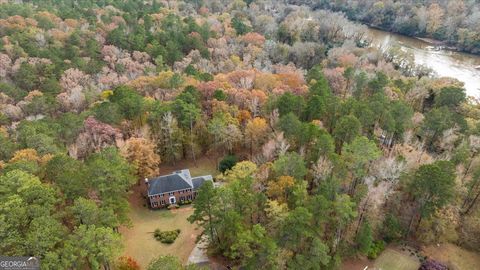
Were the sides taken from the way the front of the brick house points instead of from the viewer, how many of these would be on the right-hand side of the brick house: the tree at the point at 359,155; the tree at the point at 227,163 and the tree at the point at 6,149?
1

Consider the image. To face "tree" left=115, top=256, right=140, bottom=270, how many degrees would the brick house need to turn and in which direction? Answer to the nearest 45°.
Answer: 0° — it already faces it

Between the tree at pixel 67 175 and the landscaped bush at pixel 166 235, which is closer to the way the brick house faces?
the landscaped bush

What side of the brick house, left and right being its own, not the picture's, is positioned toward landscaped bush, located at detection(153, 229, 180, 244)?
front

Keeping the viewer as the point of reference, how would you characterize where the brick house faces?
facing the viewer

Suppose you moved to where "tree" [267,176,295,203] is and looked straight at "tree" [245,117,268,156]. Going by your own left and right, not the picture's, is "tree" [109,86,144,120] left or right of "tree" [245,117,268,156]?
left

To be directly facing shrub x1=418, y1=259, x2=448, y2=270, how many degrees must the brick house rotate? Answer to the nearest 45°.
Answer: approximately 45° to its left

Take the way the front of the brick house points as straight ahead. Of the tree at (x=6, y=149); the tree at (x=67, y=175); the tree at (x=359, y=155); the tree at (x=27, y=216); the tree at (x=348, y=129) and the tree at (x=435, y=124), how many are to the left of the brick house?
3

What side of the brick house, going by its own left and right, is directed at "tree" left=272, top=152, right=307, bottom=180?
left

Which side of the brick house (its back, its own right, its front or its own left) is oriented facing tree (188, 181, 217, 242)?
front

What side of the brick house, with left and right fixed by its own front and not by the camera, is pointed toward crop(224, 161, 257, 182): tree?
left

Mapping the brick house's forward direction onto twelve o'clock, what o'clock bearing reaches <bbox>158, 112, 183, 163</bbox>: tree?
The tree is roughly at 6 o'clock from the brick house.

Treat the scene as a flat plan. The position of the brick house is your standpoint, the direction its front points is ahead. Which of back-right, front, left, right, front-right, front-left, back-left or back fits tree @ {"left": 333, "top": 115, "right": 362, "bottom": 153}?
left

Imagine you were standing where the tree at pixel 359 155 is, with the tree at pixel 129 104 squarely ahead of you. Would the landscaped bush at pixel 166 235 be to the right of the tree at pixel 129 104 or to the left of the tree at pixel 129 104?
left

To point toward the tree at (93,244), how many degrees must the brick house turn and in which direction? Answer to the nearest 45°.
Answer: approximately 45° to its right

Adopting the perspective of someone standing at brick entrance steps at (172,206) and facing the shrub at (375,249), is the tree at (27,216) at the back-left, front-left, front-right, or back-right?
back-right
